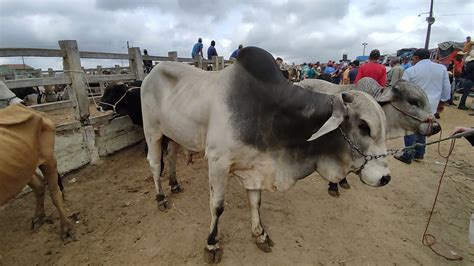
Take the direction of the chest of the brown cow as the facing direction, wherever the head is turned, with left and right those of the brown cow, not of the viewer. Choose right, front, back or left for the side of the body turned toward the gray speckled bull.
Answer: back

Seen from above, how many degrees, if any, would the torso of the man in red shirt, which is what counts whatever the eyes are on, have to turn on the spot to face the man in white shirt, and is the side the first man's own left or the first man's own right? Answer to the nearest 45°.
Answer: approximately 135° to the first man's own right

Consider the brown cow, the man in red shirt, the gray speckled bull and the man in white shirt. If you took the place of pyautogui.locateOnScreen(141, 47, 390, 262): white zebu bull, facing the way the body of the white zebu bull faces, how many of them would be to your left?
3

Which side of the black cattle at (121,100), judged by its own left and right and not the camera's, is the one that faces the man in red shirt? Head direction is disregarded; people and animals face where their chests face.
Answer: back

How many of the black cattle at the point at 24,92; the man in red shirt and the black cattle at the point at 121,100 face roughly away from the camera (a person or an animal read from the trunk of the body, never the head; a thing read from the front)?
1

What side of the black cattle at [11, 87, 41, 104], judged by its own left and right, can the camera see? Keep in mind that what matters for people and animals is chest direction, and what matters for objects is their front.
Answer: left

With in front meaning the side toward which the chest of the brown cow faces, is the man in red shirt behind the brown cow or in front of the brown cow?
behind

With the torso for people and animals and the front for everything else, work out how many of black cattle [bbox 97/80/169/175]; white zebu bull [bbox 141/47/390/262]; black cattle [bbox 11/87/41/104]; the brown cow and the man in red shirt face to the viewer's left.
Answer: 3

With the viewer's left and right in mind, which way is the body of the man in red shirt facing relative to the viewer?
facing away from the viewer

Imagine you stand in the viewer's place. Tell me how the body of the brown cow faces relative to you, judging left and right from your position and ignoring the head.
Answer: facing to the left of the viewer

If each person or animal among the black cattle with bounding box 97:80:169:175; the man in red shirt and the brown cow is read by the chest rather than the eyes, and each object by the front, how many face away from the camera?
1

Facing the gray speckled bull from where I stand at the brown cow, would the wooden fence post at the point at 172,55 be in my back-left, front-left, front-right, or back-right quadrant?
front-left

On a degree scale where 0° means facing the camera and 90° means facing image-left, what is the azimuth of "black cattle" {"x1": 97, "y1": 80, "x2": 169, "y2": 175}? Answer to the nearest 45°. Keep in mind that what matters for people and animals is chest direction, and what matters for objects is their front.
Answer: approximately 90°
